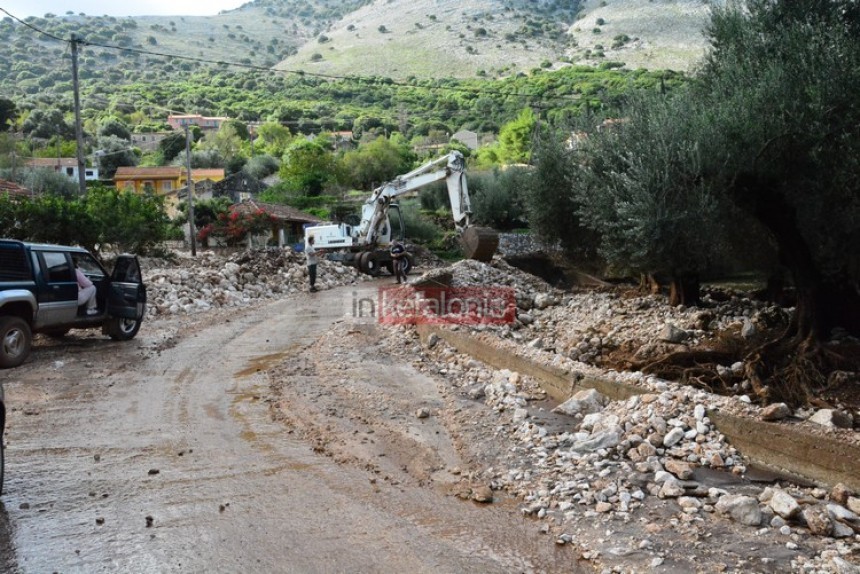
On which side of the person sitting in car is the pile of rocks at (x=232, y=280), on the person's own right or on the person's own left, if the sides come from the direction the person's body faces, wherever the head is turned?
on the person's own left

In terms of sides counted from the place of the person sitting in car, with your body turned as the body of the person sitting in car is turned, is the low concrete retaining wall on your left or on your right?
on your right

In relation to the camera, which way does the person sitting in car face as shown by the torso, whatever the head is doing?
to the viewer's right

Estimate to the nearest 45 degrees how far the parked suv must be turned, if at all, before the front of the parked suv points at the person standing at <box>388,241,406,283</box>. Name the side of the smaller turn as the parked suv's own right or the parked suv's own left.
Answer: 0° — it already faces them

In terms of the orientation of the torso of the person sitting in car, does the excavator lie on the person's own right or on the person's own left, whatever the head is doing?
on the person's own left

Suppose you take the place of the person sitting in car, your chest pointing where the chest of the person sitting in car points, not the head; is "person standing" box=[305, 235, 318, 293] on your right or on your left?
on your left
